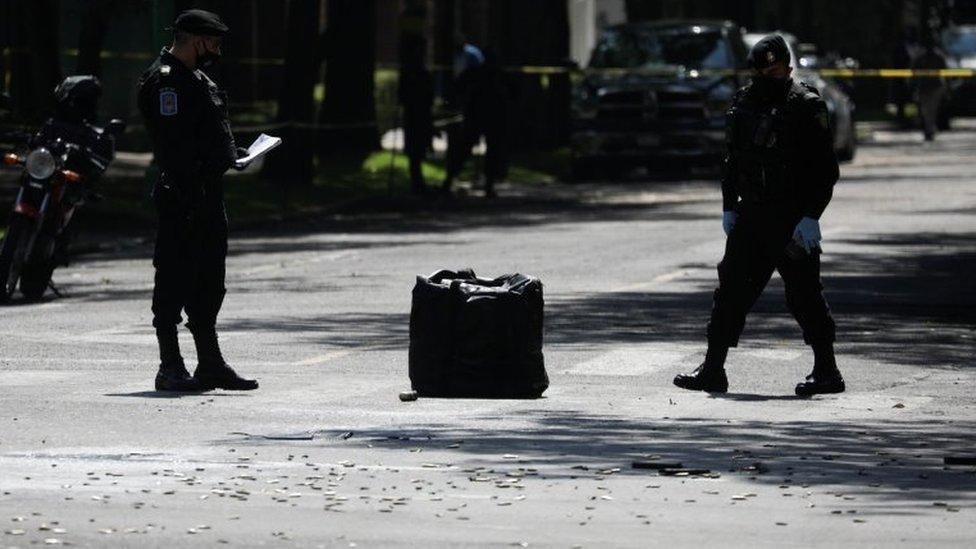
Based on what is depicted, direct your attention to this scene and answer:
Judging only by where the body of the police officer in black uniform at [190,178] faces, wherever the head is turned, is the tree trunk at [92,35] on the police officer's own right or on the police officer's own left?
on the police officer's own left

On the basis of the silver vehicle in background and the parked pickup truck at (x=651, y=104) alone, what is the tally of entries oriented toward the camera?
2

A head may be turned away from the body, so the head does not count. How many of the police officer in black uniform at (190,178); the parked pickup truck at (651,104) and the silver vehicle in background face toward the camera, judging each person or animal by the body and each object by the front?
2

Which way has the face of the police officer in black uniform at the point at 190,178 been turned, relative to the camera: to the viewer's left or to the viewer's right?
to the viewer's right

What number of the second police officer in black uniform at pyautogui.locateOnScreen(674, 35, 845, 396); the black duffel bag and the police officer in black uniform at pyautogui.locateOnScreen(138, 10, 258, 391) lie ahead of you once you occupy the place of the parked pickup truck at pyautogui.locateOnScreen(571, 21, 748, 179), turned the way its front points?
3

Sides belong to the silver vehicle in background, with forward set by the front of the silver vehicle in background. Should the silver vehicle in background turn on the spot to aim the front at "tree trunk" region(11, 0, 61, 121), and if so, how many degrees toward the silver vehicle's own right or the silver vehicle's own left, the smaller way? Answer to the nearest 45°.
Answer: approximately 45° to the silver vehicle's own right

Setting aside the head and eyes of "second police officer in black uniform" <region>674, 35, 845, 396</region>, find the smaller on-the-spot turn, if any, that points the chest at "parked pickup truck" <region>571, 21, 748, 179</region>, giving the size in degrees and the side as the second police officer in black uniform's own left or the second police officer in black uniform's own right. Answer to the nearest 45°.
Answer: approximately 135° to the second police officer in black uniform's own right

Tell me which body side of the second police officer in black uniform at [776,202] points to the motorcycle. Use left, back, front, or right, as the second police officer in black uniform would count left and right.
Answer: right

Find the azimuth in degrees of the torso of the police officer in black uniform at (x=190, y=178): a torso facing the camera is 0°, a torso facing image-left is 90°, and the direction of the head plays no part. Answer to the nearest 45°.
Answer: approximately 270°

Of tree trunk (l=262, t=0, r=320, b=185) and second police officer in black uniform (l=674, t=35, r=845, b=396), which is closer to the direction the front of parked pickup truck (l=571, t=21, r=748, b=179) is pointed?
the second police officer in black uniform

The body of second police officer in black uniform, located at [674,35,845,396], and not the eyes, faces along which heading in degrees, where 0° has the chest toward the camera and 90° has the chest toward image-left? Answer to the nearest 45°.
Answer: approximately 45°

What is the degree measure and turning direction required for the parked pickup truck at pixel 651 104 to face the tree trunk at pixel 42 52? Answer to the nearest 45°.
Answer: approximately 45° to its right
